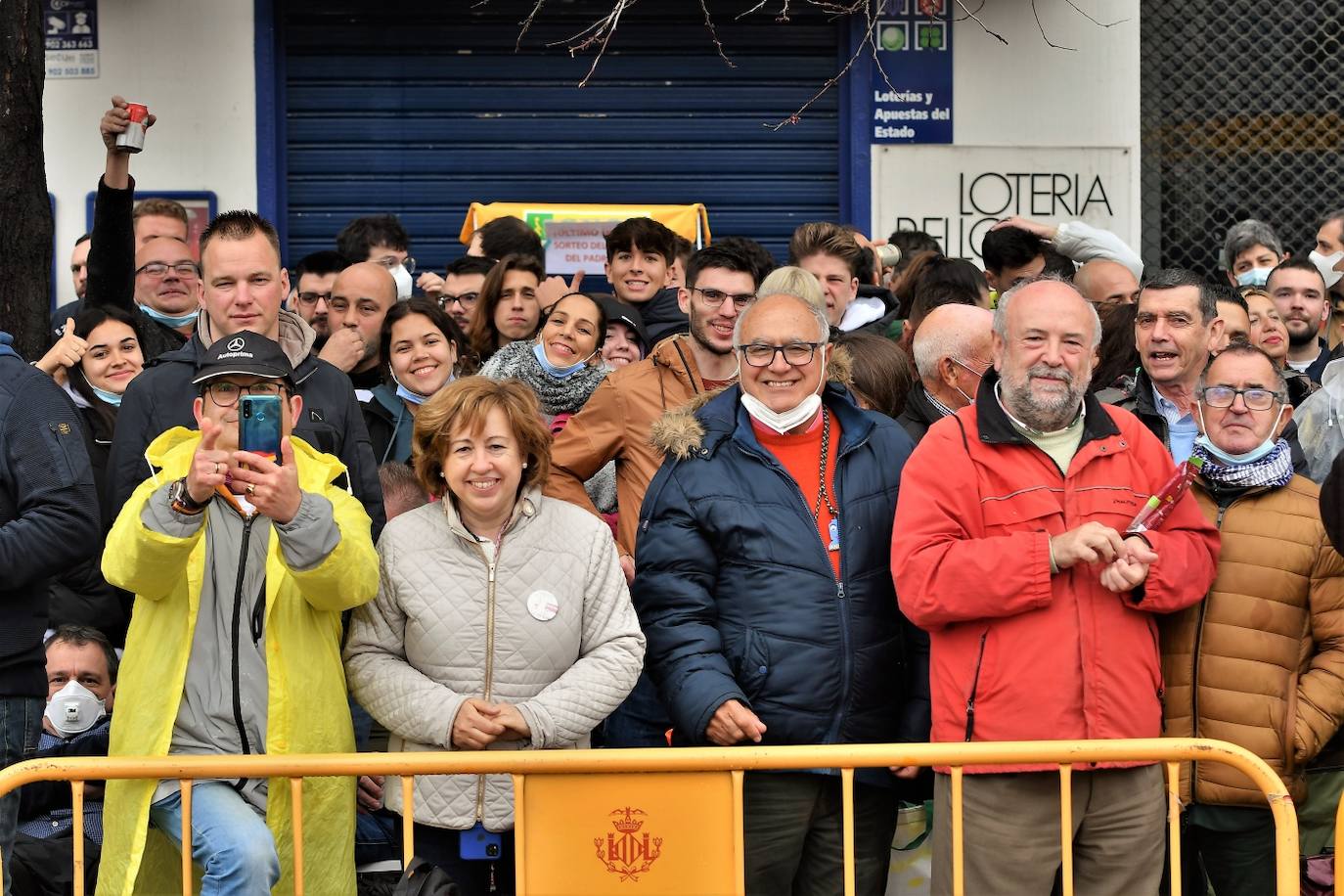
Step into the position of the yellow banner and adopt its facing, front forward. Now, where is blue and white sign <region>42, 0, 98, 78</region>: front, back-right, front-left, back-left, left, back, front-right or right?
right

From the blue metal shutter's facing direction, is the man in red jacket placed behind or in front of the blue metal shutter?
in front

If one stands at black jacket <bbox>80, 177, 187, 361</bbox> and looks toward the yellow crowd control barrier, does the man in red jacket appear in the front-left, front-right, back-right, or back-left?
front-left

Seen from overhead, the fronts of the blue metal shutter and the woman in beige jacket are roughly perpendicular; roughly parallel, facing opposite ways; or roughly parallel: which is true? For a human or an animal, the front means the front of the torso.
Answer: roughly parallel

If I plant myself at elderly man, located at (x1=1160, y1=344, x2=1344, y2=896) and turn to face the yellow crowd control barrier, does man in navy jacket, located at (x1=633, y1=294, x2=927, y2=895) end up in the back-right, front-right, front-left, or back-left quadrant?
front-right

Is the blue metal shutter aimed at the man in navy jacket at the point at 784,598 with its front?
yes

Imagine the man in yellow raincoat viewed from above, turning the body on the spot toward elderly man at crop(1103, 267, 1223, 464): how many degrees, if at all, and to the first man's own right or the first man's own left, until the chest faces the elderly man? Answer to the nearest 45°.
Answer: approximately 90° to the first man's own left

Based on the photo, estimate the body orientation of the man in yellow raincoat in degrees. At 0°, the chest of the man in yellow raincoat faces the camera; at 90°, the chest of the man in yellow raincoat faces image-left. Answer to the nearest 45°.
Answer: approximately 0°

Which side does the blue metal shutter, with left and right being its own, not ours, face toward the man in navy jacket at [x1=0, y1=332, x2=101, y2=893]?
front

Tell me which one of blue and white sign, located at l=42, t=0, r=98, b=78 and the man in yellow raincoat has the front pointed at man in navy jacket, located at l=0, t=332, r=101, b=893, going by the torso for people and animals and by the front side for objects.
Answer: the blue and white sign

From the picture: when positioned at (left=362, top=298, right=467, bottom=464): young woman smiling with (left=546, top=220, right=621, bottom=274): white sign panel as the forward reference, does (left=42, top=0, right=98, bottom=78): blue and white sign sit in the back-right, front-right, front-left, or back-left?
front-left

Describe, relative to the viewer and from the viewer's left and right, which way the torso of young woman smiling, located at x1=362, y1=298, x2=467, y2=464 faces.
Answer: facing the viewer

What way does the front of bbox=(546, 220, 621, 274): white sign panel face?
toward the camera

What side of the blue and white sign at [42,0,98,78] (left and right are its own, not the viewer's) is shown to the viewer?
front

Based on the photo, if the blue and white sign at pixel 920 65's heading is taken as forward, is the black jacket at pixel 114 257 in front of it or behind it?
in front

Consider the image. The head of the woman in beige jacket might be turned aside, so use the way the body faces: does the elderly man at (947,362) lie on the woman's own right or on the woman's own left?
on the woman's own left

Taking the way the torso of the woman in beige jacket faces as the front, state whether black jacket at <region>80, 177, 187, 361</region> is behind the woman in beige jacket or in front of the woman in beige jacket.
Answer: behind

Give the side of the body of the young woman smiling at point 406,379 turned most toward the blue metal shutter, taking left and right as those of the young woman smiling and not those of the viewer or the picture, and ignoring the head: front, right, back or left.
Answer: back
